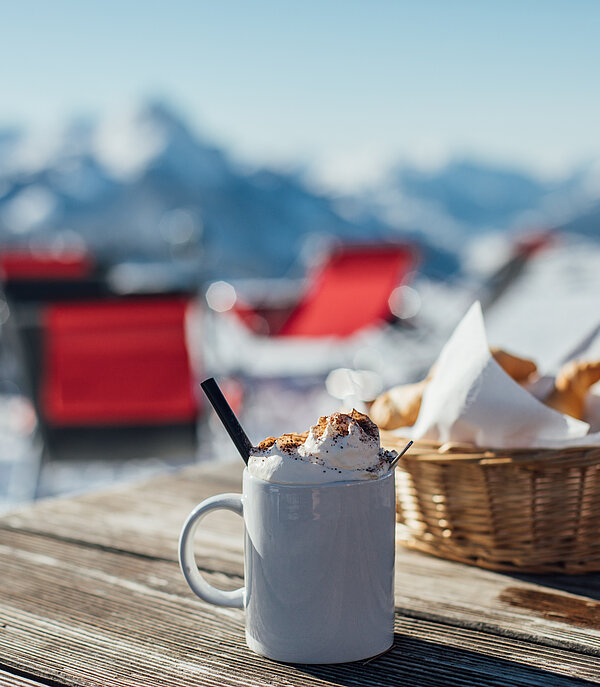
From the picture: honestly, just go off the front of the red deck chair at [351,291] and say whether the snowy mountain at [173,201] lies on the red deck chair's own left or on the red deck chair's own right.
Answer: on the red deck chair's own right
